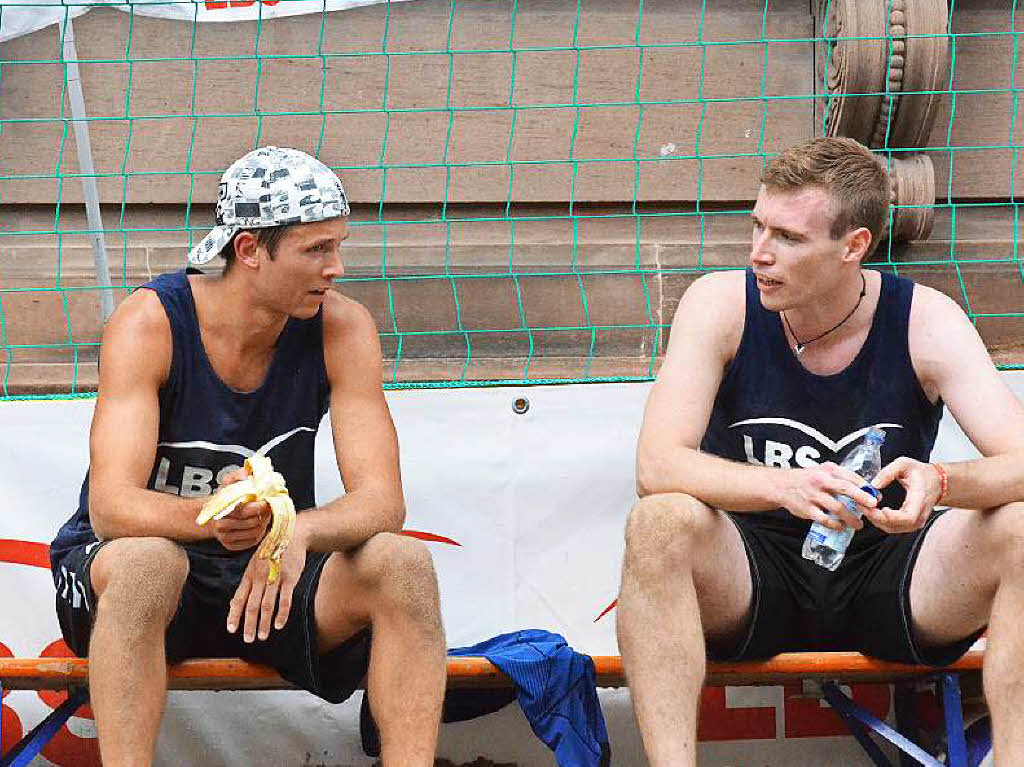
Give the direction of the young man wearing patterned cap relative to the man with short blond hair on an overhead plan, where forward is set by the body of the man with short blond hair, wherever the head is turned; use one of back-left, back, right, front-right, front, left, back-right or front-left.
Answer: right

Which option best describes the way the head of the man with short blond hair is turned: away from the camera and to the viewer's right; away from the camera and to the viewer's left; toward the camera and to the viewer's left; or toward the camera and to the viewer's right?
toward the camera and to the viewer's left

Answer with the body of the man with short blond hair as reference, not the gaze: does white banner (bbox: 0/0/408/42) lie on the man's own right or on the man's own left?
on the man's own right

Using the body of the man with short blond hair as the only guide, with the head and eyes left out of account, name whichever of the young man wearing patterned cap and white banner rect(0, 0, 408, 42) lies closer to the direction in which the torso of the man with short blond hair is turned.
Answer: the young man wearing patterned cap

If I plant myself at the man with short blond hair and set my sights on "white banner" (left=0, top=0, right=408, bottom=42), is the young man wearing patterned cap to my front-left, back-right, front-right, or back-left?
front-left

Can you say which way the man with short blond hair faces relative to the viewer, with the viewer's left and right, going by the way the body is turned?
facing the viewer
